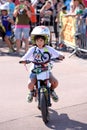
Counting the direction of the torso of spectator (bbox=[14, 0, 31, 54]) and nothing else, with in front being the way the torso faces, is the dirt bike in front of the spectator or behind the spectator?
in front

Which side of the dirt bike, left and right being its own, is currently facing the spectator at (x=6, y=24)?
back

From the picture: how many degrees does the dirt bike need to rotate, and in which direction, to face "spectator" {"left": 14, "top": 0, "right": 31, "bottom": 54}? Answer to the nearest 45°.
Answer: approximately 180°

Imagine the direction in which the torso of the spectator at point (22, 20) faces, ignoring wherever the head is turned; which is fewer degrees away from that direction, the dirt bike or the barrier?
the dirt bike

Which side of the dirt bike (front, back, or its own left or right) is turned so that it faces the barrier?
back

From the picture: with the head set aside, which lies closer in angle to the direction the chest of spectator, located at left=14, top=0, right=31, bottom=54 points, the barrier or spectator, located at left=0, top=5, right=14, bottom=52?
the barrier

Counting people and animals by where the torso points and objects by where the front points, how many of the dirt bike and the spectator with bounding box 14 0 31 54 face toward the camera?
2
